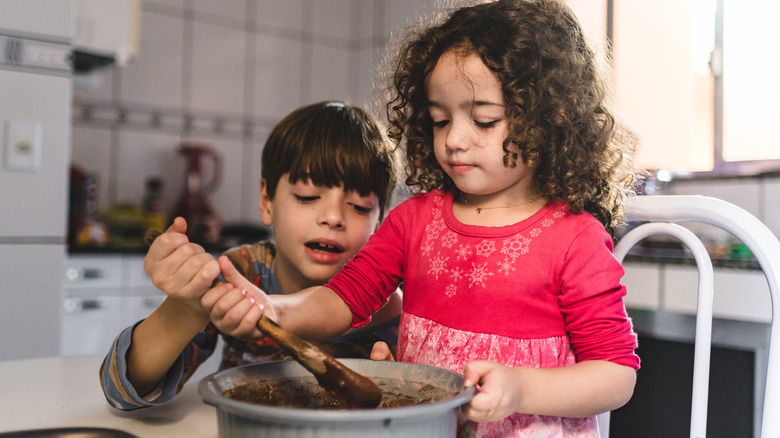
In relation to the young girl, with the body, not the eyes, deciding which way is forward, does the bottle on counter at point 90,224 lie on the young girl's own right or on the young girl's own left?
on the young girl's own right

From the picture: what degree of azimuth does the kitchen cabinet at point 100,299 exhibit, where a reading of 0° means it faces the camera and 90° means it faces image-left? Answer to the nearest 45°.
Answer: approximately 0°

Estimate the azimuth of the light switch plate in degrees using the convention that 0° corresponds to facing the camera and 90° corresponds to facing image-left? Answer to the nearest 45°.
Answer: approximately 0°

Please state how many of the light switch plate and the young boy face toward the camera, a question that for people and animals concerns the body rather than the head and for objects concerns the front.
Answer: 2

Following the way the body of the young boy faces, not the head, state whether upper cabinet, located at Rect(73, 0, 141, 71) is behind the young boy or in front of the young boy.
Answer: behind

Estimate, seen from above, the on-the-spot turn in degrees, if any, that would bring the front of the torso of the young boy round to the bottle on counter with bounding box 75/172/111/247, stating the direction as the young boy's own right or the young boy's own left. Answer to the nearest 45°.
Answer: approximately 180°

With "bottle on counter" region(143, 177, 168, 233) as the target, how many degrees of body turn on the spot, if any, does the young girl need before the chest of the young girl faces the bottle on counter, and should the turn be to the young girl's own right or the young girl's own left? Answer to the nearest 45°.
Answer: approximately 90° to the young girl's own right

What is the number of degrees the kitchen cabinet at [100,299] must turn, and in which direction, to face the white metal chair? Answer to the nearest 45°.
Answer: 0° — it already faces it

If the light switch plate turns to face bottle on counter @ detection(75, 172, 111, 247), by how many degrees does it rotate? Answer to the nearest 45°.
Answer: approximately 180°

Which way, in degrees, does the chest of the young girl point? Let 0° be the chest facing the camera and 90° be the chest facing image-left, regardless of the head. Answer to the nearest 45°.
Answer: approximately 45°

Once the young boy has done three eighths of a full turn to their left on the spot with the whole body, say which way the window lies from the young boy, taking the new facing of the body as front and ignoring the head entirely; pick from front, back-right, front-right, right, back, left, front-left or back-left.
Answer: front
